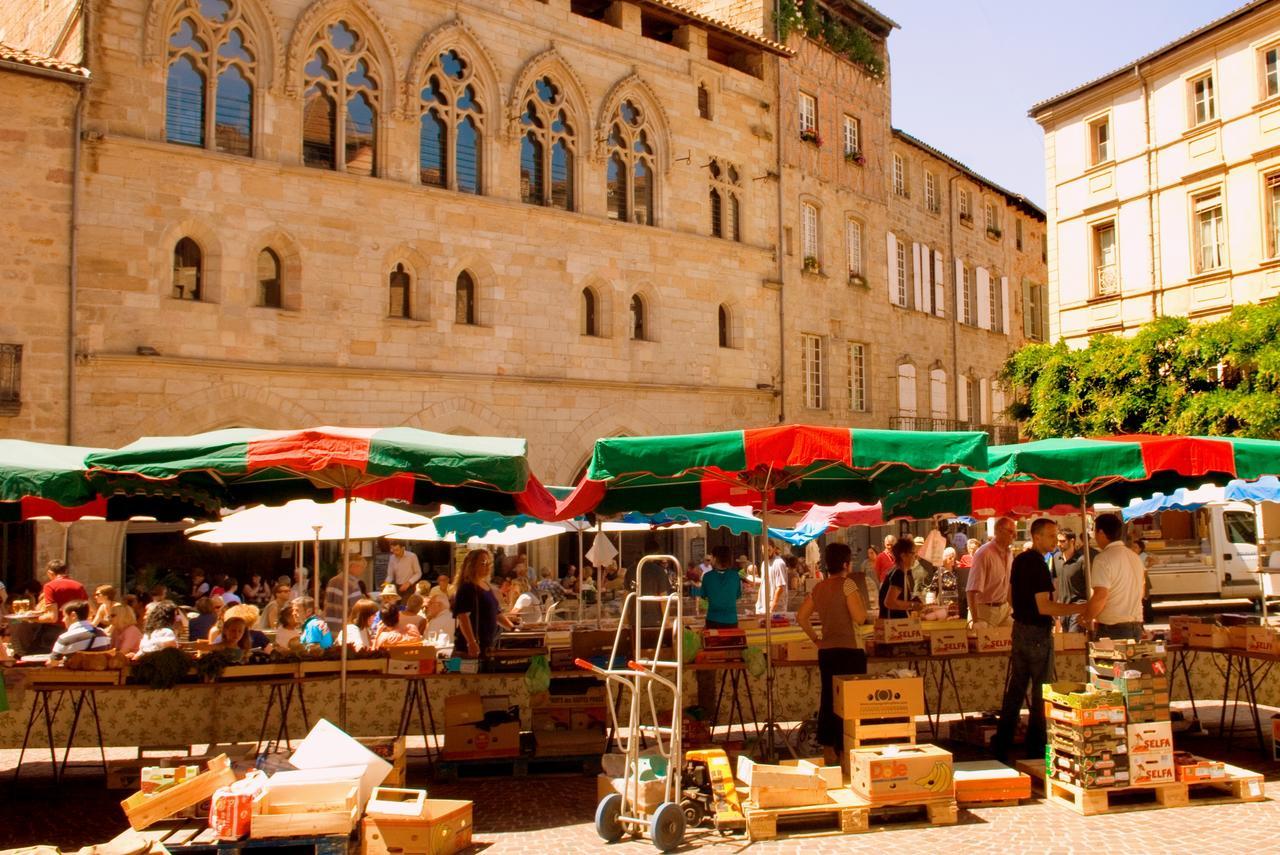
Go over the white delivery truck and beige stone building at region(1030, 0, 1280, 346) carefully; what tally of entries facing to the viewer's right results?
1

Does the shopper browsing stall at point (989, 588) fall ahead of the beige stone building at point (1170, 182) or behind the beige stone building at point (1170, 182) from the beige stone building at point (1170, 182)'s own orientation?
ahead

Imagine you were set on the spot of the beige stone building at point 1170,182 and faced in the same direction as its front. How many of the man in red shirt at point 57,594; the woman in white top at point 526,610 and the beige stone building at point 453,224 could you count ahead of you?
3

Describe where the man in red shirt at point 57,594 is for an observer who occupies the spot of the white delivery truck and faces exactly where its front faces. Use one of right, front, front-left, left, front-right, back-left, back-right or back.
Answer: back-right

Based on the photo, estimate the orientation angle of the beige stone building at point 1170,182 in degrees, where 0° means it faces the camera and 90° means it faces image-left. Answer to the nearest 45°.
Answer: approximately 45°

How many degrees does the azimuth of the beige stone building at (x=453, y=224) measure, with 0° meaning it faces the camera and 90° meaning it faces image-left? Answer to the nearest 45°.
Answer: approximately 315°

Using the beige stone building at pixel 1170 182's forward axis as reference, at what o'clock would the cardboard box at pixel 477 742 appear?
The cardboard box is roughly at 11 o'clock from the beige stone building.

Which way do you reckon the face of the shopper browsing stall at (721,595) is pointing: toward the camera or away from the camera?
away from the camera

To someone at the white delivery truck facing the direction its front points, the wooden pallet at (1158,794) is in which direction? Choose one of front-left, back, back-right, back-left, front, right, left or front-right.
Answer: right

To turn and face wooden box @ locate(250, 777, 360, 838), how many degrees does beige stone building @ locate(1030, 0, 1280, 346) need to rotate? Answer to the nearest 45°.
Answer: approximately 45° to its left

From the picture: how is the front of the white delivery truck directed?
to the viewer's right
